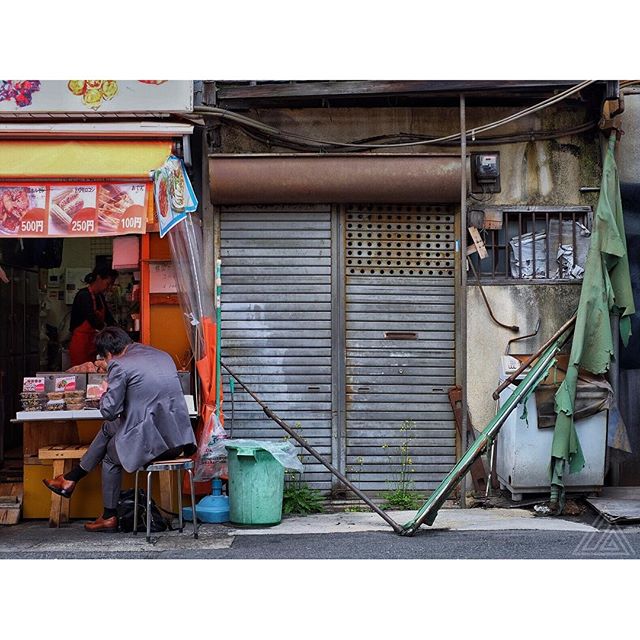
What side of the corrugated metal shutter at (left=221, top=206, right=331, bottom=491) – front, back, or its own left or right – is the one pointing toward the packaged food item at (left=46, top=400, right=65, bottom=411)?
right

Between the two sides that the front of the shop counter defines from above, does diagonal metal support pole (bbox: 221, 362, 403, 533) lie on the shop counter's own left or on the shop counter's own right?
on the shop counter's own left

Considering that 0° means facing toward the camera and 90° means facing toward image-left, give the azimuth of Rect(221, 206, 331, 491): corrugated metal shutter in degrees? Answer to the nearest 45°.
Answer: approximately 0°

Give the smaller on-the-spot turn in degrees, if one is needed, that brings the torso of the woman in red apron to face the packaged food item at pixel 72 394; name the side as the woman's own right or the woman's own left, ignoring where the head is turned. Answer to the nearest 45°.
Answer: approximately 45° to the woman's own right

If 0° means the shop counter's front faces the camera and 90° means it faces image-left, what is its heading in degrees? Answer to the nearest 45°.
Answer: approximately 0°

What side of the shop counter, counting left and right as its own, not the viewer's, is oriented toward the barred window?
left

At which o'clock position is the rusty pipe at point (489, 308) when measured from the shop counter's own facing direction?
The rusty pipe is roughly at 9 o'clock from the shop counter.

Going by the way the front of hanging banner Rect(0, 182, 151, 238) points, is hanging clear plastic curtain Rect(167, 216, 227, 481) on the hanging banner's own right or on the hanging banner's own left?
on the hanging banner's own left
